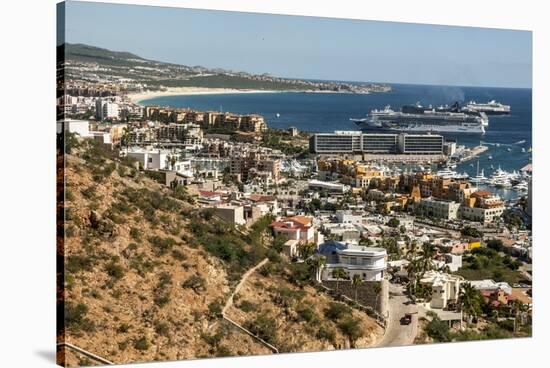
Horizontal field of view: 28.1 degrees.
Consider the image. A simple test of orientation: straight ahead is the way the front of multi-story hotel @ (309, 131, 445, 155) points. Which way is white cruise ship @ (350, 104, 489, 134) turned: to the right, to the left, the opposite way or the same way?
to the right

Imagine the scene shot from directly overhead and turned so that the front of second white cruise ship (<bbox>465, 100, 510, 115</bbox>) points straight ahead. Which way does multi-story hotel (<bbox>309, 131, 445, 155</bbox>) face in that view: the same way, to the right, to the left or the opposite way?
to the left

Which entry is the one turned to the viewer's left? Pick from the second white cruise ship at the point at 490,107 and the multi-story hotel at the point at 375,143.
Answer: the second white cruise ship

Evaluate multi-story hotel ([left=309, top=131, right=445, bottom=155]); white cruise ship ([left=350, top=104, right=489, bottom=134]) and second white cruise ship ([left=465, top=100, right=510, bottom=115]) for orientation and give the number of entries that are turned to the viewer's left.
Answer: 2

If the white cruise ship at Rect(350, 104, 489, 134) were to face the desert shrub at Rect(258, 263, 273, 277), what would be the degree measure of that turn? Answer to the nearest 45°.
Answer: approximately 45° to its left

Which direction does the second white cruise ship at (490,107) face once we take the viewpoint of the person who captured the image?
facing to the left of the viewer

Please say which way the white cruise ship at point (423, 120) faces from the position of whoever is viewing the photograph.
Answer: facing to the left of the viewer

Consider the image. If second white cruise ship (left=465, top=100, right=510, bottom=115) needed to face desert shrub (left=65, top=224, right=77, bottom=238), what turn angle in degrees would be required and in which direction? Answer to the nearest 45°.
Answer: approximately 45° to its left
